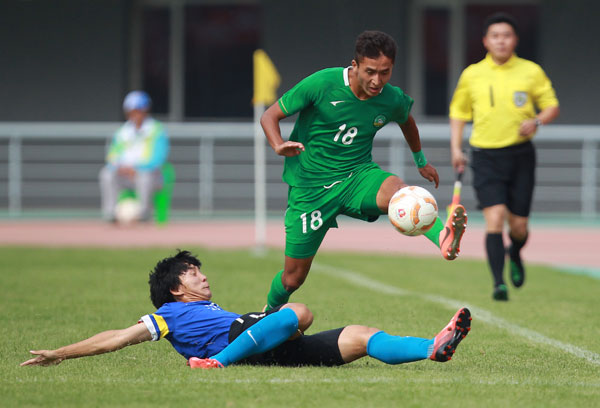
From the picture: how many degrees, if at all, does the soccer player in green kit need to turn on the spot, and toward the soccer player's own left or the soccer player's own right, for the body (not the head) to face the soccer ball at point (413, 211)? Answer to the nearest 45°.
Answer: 0° — they already face it

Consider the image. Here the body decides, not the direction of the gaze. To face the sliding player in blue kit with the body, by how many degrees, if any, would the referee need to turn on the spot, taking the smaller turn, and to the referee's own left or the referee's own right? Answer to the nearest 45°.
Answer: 0° — they already face them

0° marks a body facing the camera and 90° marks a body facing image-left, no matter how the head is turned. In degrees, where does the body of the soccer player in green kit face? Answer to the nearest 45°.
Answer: approximately 315°

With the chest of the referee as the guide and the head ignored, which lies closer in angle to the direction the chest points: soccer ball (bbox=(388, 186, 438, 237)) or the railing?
the soccer ball

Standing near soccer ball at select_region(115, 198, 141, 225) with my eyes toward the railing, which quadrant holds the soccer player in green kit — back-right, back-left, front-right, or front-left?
back-right

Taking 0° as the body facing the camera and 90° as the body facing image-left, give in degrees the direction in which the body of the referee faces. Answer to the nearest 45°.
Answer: approximately 0°

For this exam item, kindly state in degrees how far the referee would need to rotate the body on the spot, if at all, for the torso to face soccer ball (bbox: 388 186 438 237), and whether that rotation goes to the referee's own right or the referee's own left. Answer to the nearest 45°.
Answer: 0° — they already face it

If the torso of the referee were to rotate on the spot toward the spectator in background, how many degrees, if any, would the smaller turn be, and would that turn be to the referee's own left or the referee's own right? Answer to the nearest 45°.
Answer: approximately 135° to the referee's own right

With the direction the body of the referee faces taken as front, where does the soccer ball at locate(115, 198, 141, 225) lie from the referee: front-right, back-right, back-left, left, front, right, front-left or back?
back-right

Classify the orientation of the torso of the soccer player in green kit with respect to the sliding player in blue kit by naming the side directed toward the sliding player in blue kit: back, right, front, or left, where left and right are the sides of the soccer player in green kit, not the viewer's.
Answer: right

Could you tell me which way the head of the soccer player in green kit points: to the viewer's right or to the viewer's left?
to the viewer's right
